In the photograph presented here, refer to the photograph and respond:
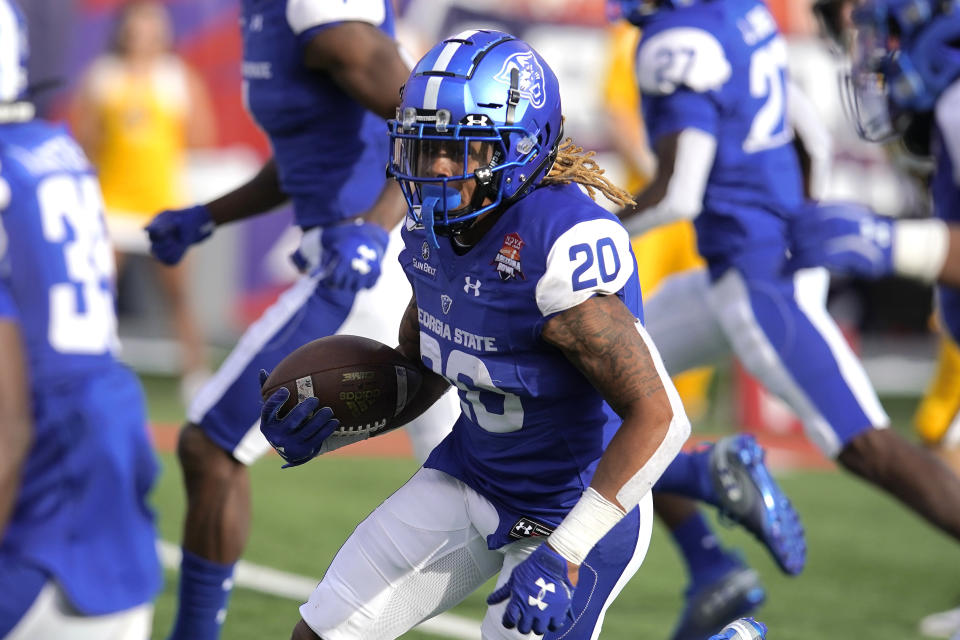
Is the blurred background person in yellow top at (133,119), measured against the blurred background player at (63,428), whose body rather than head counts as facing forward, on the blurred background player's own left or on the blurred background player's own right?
on the blurred background player's own right

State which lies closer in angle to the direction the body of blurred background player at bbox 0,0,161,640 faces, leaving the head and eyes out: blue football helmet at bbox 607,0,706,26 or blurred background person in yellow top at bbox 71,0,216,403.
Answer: the blurred background person in yellow top

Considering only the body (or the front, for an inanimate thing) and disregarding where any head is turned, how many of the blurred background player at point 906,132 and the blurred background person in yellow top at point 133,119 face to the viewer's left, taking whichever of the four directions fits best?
1

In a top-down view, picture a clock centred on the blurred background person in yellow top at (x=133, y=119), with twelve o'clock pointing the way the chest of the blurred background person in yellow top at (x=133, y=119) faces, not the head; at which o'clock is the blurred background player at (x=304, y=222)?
the blurred background player at (x=304, y=222) is roughly at 12 o'clock from the blurred background person in yellow top at (x=133, y=119).

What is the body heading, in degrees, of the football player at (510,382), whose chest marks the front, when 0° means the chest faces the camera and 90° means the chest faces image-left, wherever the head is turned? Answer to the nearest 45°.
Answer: approximately 45°

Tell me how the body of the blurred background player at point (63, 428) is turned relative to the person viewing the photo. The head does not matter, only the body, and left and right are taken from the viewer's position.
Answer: facing away from the viewer and to the left of the viewer

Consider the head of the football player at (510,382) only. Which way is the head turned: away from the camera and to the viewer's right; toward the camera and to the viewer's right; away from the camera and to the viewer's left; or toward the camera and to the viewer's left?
toward the camera and to the viewer's left

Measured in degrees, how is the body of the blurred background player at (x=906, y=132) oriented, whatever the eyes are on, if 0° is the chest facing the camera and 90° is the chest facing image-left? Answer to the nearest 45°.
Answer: approximately 90°

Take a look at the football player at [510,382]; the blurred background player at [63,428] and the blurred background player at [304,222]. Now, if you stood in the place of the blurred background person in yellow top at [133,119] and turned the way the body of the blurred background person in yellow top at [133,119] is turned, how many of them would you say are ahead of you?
3

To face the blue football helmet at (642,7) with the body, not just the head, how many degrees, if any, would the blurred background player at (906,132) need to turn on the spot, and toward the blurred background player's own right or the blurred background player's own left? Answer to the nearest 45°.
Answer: approximately 45° to the blurred background player's own right

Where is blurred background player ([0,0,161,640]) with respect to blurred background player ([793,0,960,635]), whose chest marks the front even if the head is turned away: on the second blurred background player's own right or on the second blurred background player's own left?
on the second blurred background player's own left

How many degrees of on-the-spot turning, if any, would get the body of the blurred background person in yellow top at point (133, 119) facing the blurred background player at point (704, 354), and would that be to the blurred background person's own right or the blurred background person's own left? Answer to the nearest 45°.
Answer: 0° — they already face them

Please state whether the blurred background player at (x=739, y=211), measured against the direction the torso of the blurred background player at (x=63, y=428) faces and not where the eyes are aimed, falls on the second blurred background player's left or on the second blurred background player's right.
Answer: on the second blurred background player's right
